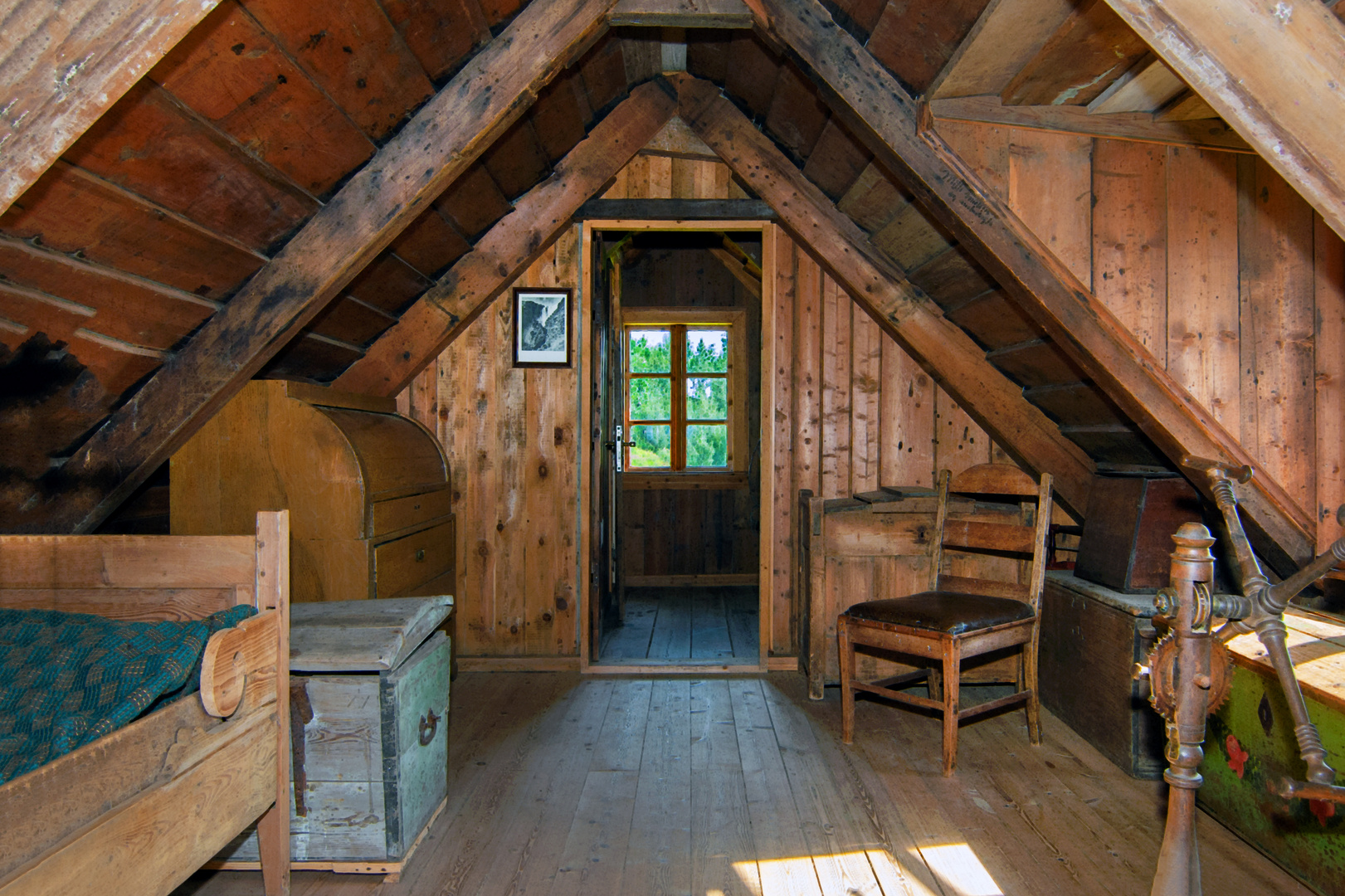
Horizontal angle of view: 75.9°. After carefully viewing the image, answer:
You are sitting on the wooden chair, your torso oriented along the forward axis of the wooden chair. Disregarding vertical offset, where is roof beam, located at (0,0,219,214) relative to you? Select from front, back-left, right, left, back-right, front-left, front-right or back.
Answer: front

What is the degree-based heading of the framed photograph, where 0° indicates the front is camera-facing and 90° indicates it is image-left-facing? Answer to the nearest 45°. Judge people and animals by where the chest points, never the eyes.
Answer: approximately 0°

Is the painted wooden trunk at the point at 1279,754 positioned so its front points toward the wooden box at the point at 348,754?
yes

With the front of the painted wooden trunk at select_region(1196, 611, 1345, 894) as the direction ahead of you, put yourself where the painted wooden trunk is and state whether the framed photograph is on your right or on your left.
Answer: on your right

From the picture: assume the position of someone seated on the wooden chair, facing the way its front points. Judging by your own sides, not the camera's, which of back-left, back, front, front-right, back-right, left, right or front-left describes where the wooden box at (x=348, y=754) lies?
front

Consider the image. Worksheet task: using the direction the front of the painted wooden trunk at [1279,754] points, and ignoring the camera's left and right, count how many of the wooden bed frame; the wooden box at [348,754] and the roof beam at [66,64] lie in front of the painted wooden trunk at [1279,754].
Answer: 3

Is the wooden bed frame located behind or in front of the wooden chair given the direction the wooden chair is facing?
in front

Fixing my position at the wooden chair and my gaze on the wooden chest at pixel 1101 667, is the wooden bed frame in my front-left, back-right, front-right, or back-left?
back-right

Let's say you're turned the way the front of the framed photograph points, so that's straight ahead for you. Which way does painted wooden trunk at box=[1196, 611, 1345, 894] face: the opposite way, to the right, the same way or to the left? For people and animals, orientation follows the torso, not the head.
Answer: to the right

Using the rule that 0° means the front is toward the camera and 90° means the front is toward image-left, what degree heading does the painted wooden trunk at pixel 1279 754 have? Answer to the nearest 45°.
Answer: approximately 45°

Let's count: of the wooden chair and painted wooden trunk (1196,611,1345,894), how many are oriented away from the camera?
0

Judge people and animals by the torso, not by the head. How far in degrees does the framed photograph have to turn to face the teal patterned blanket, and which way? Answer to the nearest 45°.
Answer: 0° — it already faces it

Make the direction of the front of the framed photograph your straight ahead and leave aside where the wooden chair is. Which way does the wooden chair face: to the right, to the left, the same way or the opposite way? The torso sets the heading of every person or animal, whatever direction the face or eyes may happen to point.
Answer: to the right

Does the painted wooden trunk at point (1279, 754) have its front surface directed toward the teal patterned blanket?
yes
